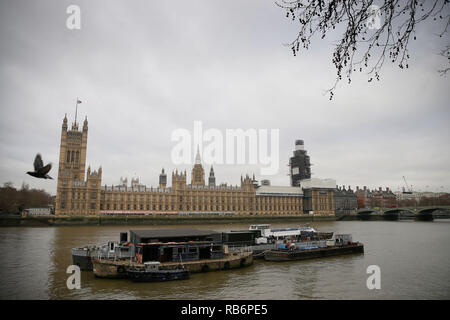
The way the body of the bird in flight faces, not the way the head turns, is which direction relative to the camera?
to the viewer's left

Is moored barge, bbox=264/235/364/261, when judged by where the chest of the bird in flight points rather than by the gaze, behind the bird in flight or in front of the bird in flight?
behind
